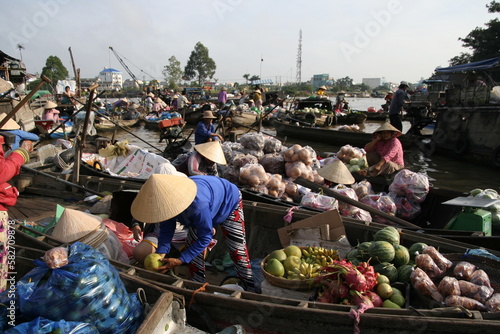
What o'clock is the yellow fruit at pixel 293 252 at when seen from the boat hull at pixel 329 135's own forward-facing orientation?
The yellow fruit is roughly at 9 o'clock from the boat hull.

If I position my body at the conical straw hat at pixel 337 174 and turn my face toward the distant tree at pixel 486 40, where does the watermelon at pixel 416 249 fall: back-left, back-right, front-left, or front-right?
back-right

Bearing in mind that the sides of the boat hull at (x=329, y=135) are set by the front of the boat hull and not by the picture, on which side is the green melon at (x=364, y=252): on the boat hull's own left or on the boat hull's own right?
on the boat hull's own left

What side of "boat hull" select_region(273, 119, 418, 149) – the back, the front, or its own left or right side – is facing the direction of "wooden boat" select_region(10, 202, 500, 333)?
left

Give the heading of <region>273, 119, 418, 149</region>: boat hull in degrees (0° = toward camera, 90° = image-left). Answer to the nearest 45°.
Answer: approximately 90°
